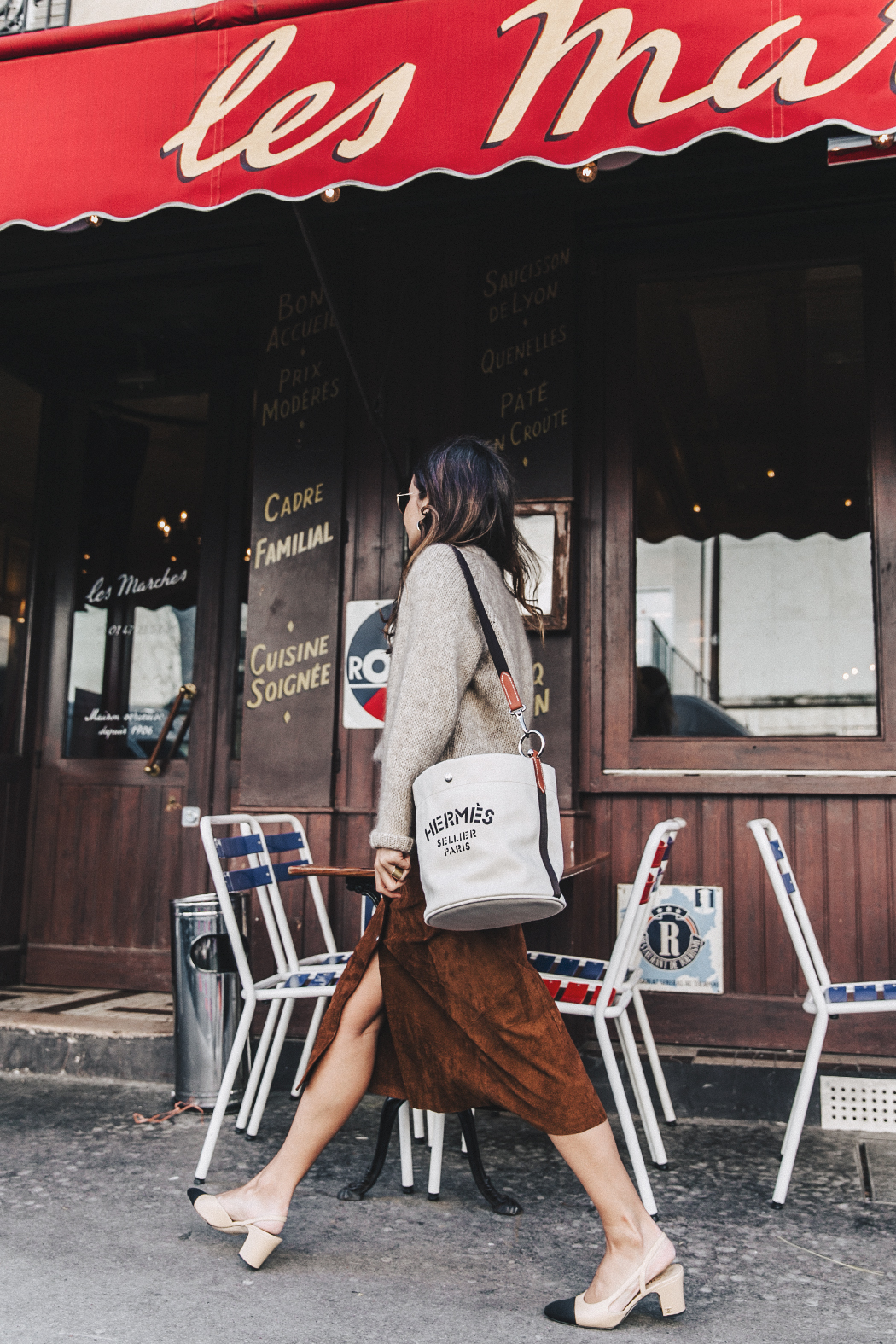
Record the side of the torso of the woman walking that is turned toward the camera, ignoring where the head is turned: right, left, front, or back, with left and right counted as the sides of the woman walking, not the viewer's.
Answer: left

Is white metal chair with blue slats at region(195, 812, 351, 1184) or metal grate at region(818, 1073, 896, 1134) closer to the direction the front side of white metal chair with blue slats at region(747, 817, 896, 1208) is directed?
the metal grate

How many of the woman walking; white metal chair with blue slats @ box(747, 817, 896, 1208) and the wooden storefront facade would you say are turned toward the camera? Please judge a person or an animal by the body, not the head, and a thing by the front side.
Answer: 1

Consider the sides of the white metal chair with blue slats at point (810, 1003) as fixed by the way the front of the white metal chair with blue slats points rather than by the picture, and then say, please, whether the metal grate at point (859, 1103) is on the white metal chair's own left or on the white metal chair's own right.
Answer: on the white metal chair's own left

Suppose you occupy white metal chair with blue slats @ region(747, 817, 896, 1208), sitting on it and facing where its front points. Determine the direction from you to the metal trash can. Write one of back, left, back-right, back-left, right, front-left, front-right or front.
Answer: back

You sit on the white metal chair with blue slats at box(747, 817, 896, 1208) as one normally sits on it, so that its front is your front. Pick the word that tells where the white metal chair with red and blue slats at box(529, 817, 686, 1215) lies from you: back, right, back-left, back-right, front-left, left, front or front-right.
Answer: back

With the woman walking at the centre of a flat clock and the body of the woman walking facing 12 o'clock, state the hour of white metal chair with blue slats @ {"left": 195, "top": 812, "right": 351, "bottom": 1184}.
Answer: The white metal chair with blue slats is roughly at 2 o'clock from the woman walking.

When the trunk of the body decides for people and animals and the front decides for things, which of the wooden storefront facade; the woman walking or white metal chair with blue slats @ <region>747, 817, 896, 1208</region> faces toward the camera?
the wooden storefront facade

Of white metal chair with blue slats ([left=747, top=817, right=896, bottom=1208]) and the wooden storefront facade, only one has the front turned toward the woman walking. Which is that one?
the wooden storefront facade

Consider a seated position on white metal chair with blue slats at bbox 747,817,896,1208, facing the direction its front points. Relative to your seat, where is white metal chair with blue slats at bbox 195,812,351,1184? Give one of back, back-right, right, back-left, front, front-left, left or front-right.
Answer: back

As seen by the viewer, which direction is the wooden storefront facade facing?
toward the camera

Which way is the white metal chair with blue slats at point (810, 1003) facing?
to the viewer's right

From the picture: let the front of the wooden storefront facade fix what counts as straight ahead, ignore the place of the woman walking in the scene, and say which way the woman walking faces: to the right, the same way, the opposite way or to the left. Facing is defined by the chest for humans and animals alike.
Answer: to the right

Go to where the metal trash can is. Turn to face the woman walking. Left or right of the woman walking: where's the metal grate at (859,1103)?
left
